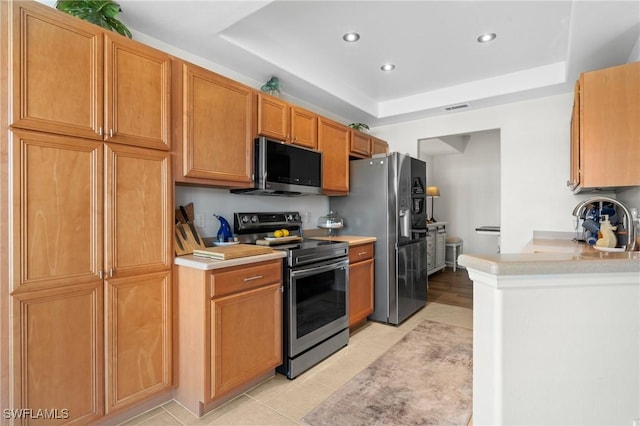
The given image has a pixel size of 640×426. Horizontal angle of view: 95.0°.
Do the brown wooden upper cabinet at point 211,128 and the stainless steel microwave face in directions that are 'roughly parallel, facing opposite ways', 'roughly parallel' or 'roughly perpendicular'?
roughly parallel

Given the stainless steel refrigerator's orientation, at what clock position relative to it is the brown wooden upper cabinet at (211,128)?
The brown wooden upper cabinet is roughly at 3 o'clock from the stainless steel refrigerator.

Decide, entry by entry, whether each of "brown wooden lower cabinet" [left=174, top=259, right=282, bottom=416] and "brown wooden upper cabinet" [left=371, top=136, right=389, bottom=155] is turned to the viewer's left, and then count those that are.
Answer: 0

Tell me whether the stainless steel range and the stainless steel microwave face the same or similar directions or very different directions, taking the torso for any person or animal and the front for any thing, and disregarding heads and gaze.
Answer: same or similar directions

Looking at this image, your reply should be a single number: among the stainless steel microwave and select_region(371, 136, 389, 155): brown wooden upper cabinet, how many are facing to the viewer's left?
0

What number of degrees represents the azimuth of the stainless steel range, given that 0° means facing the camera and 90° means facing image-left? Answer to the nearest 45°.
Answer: approximately 315°

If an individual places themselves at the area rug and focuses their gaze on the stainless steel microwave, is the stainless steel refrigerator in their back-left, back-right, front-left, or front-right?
front-right

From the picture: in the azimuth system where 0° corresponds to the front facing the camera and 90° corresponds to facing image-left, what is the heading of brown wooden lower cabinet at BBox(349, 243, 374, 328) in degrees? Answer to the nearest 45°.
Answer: approximately 315°

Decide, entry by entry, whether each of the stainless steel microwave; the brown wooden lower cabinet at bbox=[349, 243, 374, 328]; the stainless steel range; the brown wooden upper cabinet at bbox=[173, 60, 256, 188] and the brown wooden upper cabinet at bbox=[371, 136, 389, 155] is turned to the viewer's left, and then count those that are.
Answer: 0

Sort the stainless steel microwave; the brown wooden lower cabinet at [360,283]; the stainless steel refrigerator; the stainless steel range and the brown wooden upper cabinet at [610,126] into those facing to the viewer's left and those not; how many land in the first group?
1

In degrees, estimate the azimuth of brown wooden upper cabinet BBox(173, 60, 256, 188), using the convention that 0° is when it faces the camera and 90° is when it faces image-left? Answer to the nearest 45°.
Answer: approximately 315°

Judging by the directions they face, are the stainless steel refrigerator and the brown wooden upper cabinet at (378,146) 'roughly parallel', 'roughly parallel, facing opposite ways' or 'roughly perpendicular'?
roughly parallel

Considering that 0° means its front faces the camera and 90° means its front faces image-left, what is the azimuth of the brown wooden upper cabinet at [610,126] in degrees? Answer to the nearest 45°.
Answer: approximately 90°
